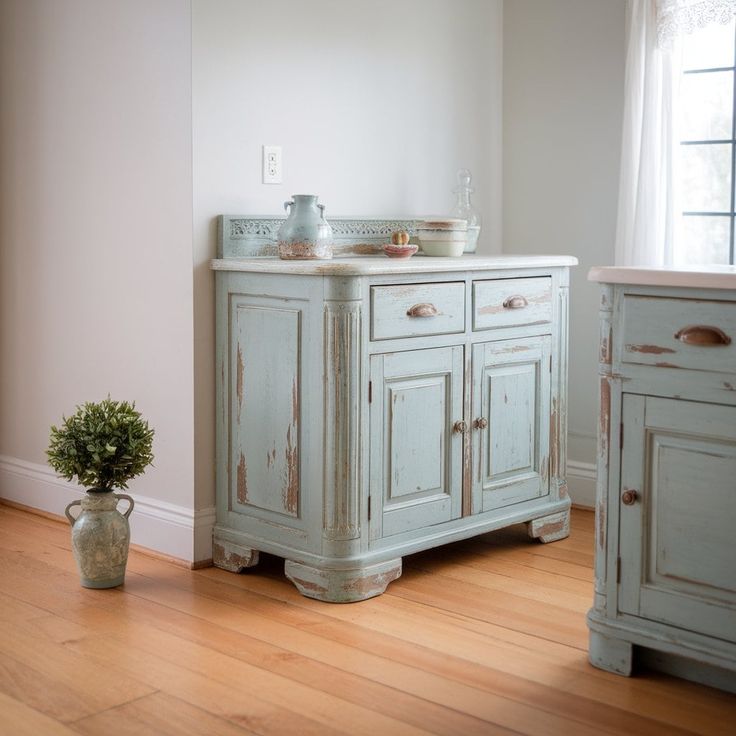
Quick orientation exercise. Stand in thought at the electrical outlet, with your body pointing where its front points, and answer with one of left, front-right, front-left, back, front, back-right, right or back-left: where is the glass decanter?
back-left

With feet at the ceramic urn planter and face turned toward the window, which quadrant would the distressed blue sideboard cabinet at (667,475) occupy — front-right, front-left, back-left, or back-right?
front-right

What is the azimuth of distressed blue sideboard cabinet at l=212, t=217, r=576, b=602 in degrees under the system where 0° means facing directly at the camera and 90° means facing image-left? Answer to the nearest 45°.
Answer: approximately 315°

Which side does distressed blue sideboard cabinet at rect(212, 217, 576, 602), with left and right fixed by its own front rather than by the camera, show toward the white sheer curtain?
left

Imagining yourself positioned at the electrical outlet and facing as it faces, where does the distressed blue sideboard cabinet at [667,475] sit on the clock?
The distressed blue sideboard cabinet is roughly at 11 o'clock from the electrical outlet.

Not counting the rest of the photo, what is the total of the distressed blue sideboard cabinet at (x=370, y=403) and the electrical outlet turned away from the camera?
0

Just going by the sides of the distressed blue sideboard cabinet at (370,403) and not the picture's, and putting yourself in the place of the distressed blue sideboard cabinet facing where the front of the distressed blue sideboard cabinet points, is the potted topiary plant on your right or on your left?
on your right

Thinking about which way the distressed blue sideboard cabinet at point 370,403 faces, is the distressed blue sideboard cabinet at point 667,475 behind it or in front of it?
in front

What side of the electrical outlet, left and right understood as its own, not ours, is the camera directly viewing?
front
